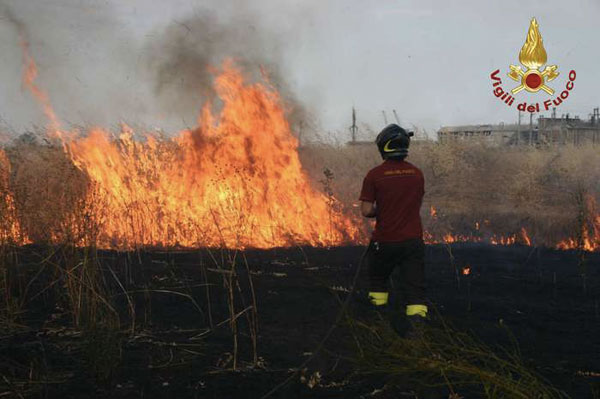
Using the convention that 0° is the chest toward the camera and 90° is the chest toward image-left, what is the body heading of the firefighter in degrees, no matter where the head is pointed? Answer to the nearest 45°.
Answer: approximately 180°

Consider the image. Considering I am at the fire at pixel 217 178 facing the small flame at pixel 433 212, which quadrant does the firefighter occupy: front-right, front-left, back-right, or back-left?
front-right

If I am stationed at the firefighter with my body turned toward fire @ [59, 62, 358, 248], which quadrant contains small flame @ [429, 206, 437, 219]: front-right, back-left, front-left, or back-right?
front-right

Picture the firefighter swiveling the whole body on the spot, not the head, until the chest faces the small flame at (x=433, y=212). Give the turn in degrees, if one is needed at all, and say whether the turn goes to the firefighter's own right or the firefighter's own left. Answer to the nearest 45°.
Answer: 0° — they already face it

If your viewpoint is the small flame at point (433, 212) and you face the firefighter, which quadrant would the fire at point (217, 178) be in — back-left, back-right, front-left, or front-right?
front-right

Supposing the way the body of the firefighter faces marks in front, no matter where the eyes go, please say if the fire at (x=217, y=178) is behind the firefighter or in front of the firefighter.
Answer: in front

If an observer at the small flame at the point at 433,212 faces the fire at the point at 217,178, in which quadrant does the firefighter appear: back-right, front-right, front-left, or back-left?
front-left
